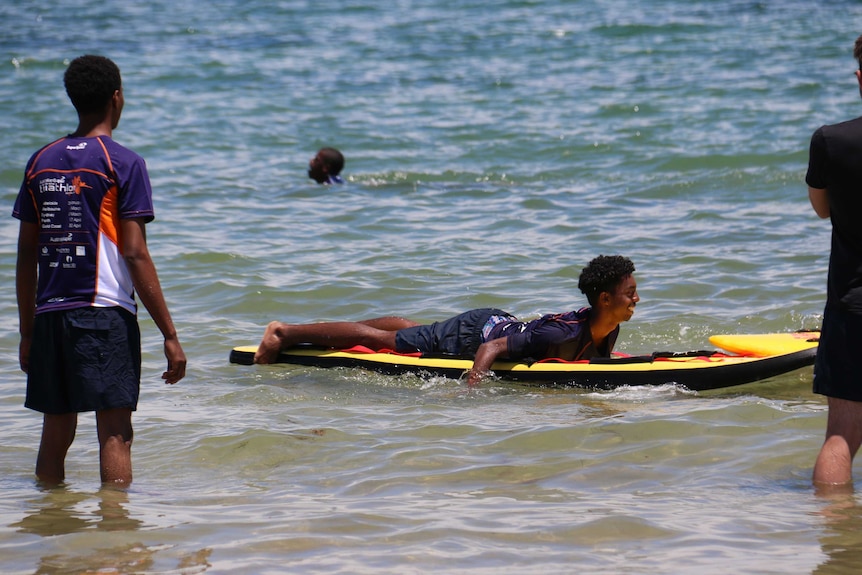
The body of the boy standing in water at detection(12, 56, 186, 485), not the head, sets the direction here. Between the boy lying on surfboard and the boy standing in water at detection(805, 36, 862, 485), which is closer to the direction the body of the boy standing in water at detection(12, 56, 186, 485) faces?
the boy lying on surfboard

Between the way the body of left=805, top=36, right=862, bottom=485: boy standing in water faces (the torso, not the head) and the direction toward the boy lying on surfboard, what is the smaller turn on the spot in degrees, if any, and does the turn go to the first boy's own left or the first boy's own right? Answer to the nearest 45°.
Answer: approximately 45° to the first boy's own left

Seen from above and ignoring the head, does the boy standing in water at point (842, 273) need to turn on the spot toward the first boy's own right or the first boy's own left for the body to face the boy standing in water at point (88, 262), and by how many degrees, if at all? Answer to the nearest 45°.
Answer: approximately 90° to the first boy's own left

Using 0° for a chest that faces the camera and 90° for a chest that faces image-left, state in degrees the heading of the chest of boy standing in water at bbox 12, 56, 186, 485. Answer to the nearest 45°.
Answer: approximately 225°

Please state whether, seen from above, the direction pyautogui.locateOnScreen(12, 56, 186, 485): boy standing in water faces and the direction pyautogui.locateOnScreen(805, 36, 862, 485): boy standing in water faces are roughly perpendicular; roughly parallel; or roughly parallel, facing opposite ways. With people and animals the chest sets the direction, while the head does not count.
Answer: roughly parallel

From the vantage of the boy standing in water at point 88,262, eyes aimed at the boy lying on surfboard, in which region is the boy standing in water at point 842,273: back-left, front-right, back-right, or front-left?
front-right

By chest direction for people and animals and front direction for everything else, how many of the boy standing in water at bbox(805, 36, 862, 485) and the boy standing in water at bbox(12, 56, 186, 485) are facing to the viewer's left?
0

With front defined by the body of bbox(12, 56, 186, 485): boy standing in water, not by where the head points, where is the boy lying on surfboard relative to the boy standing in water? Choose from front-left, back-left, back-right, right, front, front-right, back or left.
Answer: front

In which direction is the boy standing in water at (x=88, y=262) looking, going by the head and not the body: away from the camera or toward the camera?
away from the camera

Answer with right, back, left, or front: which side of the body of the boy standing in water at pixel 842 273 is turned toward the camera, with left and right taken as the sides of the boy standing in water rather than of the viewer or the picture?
back
